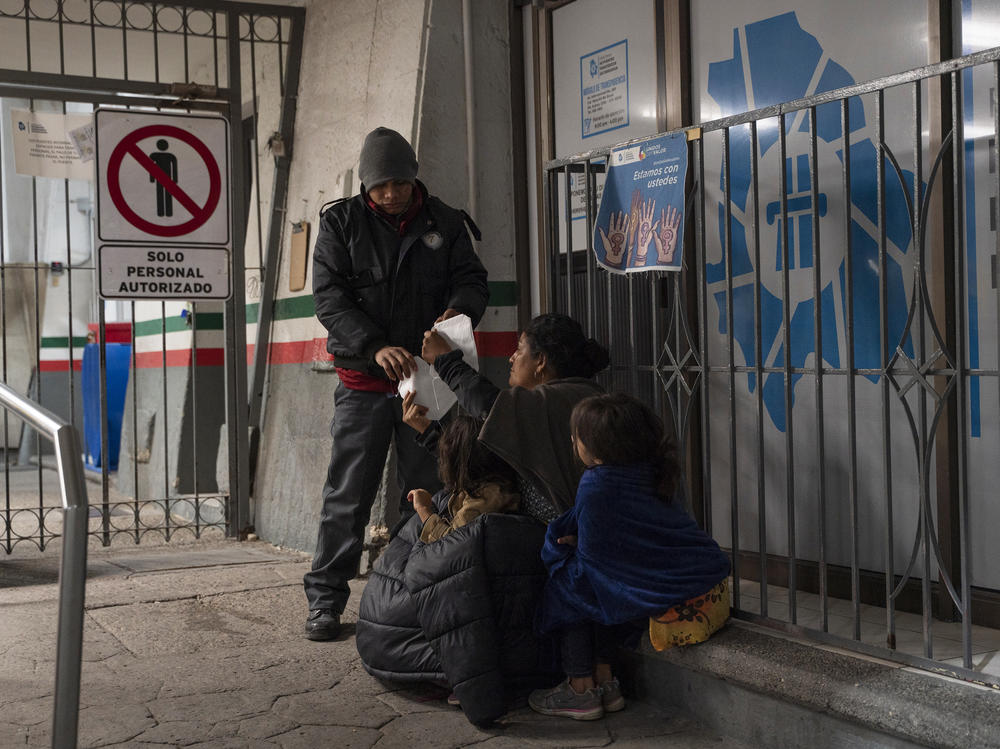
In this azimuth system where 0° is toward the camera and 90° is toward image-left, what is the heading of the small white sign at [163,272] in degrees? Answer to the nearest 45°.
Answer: approximately 0°

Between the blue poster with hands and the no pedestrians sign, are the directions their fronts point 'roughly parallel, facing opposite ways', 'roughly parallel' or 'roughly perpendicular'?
roughly perpendicular

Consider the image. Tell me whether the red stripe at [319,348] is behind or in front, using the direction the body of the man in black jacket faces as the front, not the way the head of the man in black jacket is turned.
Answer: behind

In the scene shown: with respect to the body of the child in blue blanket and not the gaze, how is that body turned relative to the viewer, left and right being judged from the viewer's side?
facing to the left of the viewer

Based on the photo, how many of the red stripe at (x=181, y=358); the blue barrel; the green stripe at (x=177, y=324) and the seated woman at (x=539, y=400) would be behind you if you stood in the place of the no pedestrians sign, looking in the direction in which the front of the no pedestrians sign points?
3

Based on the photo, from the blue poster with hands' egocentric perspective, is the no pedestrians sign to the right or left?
on its right

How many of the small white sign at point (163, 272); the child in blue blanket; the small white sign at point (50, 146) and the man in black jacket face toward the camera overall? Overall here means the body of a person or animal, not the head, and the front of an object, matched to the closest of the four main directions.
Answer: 3

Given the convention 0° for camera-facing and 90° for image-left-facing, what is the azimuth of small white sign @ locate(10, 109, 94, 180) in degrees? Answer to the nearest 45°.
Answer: approximately 0°

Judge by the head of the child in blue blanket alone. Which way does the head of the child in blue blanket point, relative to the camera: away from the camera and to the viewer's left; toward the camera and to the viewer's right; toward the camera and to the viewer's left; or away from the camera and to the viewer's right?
away from the camera and to the viewer's left

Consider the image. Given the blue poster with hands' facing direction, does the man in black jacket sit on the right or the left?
on its right

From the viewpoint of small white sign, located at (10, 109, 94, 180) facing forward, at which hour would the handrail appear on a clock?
The handrail is roughly at 12 o'clock from the small white sign.

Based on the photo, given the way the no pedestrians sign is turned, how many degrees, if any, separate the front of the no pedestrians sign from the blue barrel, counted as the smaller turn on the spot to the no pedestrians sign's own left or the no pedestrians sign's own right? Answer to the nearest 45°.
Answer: approximately 180°

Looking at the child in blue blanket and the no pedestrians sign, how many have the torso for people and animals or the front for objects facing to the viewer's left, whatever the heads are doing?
1

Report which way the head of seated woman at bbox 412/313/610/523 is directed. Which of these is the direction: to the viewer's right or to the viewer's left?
to the viewer's left
